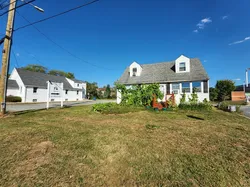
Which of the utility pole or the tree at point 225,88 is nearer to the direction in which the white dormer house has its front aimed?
the utility pole

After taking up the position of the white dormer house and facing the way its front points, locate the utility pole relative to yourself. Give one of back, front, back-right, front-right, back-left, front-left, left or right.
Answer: front-right

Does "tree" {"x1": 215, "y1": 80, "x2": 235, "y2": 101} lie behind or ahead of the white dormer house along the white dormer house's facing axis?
behind

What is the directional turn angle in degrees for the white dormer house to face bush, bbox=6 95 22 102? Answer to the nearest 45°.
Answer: approximately 90° to its right

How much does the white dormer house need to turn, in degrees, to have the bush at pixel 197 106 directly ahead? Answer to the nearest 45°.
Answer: approximately 45° to its left

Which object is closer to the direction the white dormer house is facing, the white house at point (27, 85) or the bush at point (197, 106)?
the bush

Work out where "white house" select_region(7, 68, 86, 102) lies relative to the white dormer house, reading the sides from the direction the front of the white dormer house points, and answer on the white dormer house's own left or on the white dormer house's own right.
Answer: on the white dormer house's own right

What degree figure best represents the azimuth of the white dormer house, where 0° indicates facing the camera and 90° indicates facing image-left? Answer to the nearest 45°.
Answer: approximately 0°

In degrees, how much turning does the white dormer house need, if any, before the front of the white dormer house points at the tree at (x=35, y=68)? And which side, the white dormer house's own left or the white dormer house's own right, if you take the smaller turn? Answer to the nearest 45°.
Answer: approximately 90° to the white dormer house's own right

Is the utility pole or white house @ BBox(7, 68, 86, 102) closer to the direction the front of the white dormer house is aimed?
the utility pole
